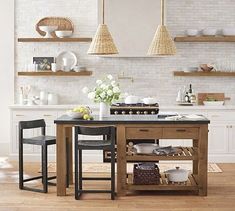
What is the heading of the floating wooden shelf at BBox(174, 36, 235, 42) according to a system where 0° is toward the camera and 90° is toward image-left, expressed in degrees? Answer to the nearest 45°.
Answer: approximately 0°

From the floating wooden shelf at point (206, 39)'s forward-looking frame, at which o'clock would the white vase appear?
The white vase is roughly at 1 o'clock from the floating wooden shelf.

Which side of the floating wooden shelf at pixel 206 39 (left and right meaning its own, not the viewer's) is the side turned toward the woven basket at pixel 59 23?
right

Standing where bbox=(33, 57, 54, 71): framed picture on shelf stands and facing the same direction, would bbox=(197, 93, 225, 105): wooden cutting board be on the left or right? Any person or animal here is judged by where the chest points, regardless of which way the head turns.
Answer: on its left

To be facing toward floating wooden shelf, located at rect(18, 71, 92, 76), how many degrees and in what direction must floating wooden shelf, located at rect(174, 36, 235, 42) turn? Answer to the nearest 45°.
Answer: approximately 90° to its right
